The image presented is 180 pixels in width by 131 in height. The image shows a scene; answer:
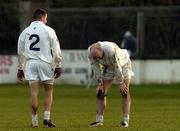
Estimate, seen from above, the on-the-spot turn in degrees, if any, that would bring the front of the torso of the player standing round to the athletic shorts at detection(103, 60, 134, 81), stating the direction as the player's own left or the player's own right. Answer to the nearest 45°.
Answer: approximately 45° to the player's own right

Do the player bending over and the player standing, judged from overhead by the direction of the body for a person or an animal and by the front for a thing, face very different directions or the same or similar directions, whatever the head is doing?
very different directions

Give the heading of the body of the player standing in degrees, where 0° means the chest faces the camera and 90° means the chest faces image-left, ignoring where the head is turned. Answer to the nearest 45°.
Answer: approximately 225°

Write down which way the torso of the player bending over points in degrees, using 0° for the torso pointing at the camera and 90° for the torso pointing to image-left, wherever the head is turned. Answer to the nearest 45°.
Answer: approximately 45°

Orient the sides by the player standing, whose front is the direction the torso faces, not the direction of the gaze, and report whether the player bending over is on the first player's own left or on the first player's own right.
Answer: on the first player's own right

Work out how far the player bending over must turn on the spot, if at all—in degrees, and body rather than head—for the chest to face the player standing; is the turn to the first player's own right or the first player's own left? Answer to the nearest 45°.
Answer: approximately 45° to the first player's own right
